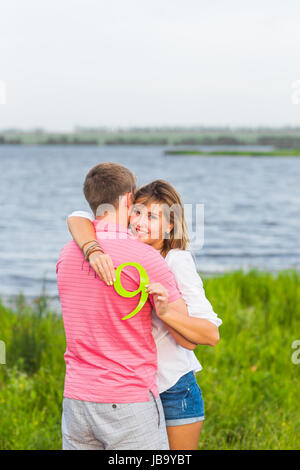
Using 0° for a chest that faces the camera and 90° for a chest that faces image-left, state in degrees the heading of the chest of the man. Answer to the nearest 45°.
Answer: approximately 225°

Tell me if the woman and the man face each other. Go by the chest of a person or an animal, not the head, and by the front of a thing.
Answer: yes

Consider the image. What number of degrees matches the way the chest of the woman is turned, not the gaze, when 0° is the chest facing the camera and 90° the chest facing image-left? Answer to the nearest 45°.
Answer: approximately 45°

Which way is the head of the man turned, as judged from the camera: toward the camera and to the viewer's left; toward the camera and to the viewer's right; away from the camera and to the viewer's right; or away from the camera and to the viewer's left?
away from the camera and to the viewer's right

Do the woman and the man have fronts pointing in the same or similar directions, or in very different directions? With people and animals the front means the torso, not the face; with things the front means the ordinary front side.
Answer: very different directions
